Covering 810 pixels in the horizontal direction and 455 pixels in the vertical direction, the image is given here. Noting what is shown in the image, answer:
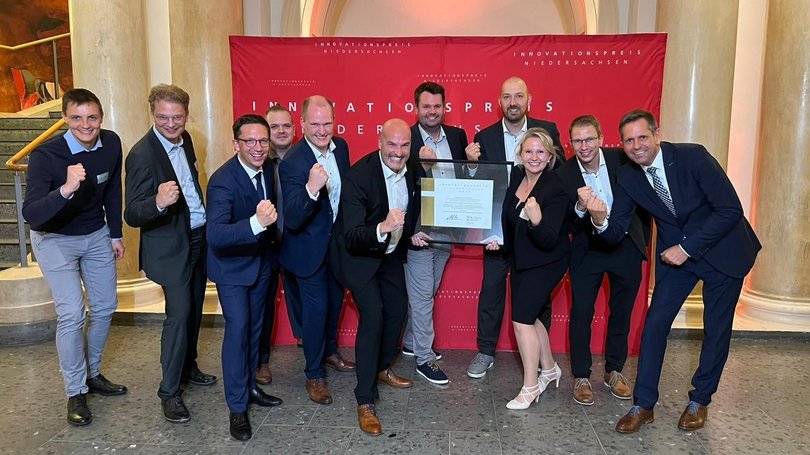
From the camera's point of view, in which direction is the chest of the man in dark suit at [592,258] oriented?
toward the camera

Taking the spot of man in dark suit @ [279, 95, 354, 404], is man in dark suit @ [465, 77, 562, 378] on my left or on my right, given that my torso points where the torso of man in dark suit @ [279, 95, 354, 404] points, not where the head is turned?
on my left

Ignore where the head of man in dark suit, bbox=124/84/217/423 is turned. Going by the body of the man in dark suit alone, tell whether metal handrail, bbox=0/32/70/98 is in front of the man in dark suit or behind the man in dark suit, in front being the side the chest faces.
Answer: behind

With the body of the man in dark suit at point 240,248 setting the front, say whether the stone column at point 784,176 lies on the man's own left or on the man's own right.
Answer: on the man's own left

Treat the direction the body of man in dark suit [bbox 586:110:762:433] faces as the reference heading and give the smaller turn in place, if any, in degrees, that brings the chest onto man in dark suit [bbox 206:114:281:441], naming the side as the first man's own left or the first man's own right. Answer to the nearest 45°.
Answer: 0° — they already face them

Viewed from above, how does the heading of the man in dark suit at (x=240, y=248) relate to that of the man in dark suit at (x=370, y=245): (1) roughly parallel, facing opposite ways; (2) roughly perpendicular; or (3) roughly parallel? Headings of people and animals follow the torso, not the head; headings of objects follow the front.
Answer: roughly parallel

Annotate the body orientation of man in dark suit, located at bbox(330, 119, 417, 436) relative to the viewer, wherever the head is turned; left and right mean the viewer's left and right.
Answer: facing the viewer and to the right of the viewer

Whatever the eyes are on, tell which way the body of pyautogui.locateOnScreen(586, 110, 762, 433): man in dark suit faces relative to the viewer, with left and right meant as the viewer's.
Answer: facing the viewer and to the left of the viewer

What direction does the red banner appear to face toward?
toward the camera

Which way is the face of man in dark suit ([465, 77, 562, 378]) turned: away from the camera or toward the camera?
toward the camera

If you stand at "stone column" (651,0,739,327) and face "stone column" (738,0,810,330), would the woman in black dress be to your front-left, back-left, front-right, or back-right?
back-right

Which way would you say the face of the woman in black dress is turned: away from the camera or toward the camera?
toward the camera

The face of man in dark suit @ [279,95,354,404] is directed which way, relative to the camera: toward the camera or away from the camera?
toward the camera

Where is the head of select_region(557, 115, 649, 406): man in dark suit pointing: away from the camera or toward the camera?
toward the camera
